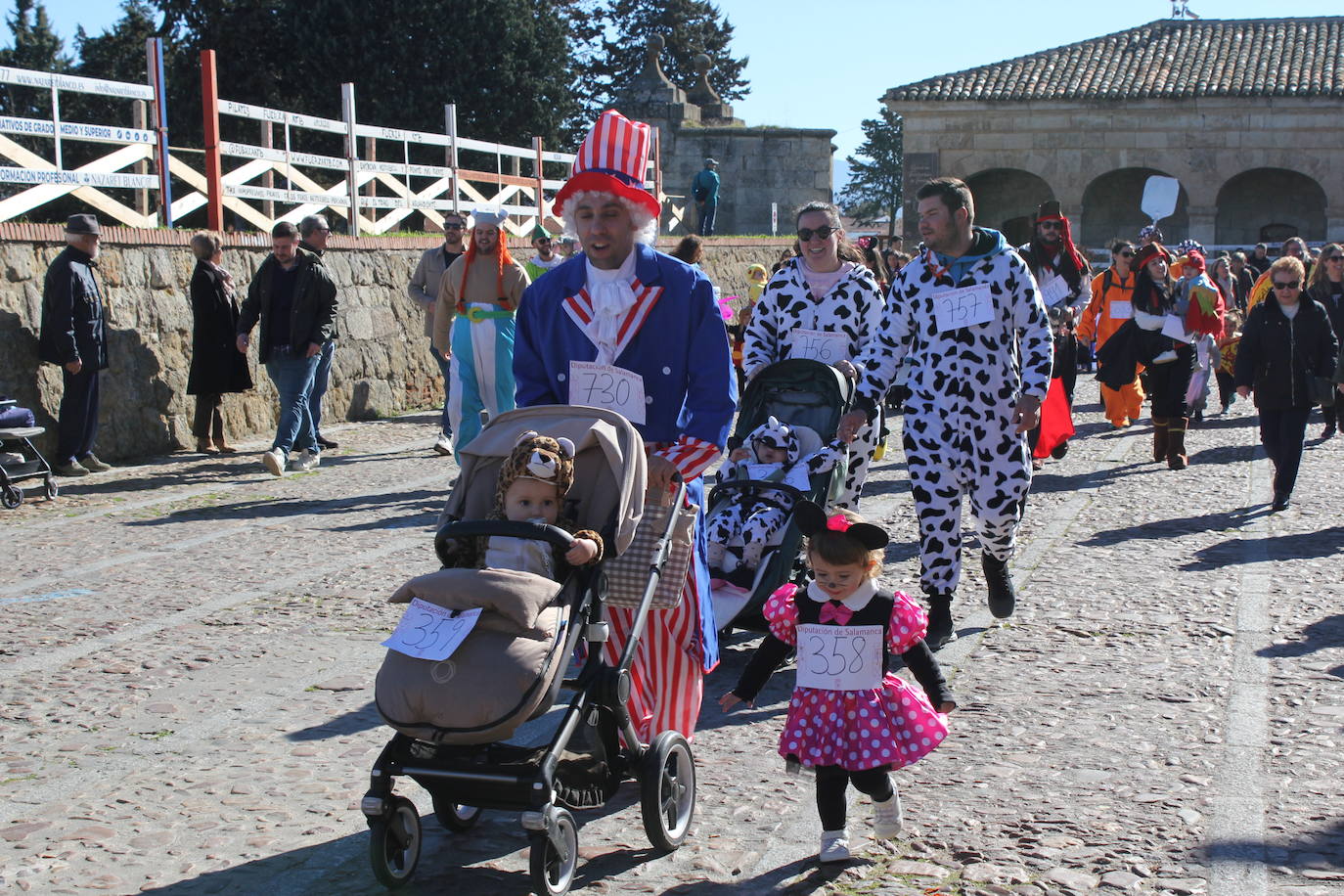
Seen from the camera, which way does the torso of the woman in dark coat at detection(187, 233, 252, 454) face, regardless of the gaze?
to the viewer's right

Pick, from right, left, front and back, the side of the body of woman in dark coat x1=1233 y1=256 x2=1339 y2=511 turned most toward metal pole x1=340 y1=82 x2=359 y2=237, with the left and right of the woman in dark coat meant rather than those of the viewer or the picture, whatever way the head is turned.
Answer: right

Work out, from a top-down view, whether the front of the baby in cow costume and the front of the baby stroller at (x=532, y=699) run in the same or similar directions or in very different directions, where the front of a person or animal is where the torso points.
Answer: same or similar directions

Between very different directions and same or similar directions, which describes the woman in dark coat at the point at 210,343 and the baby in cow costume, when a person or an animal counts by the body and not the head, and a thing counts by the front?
very different directions

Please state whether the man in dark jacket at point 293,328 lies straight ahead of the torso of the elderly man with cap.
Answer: yes

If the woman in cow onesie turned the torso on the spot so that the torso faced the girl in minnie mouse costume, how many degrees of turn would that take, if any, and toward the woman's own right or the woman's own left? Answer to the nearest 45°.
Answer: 0° — they already face them

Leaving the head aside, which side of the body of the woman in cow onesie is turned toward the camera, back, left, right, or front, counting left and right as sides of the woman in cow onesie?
front

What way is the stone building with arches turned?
toward the camera

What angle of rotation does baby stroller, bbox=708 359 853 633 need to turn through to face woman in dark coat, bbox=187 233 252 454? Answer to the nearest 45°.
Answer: approximately 90° to its right

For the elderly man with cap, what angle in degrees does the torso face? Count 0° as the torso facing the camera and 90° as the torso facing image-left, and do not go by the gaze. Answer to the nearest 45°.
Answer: approximately 270°

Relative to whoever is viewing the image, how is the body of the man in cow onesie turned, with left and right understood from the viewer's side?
facing the viewer

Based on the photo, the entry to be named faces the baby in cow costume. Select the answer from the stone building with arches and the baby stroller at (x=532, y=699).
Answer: the stone building with arches

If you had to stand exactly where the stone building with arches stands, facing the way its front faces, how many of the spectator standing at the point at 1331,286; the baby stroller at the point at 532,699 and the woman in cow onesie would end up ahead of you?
3

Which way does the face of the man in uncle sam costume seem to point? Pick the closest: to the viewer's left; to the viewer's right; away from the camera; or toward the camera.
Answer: toward the camera

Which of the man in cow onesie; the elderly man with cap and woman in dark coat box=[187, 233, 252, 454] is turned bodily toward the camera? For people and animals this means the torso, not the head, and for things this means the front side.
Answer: the man in cow onesie

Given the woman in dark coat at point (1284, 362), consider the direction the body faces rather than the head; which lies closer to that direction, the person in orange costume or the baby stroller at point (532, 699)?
the baby stroller

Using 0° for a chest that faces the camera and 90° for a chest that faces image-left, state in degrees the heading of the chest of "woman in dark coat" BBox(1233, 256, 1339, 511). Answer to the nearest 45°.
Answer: approximately 0°
